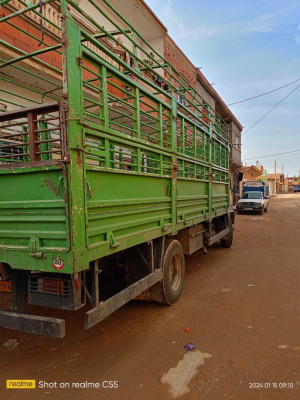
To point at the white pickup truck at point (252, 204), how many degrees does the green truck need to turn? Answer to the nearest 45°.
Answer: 0° — it already faces it

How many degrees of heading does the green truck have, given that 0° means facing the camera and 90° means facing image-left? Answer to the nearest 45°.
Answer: approximately 225°
